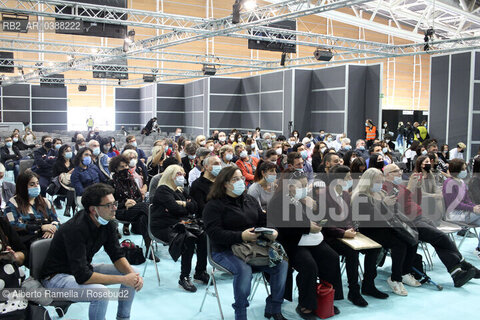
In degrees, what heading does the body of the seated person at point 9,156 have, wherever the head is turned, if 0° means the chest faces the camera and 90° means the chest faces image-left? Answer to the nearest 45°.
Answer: approximately 315°

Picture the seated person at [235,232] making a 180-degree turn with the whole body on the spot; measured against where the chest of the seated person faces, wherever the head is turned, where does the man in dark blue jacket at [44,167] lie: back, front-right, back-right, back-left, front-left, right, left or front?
front

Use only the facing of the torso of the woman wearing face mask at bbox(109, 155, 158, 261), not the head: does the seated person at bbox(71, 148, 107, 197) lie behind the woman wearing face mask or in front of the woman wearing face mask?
behind

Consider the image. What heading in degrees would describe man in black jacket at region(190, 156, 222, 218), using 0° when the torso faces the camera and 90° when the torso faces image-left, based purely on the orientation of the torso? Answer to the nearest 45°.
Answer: approximately 315°

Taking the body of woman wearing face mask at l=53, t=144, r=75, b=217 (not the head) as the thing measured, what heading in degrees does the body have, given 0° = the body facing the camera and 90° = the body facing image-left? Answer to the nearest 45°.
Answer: approximately 315°

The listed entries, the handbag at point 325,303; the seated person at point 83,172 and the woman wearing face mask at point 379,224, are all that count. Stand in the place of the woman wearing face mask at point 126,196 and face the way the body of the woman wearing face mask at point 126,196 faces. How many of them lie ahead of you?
2

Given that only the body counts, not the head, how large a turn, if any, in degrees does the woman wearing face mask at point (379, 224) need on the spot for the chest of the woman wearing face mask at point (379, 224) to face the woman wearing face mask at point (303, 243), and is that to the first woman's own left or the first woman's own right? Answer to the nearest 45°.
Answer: approximately 90° to the first woman's own right
